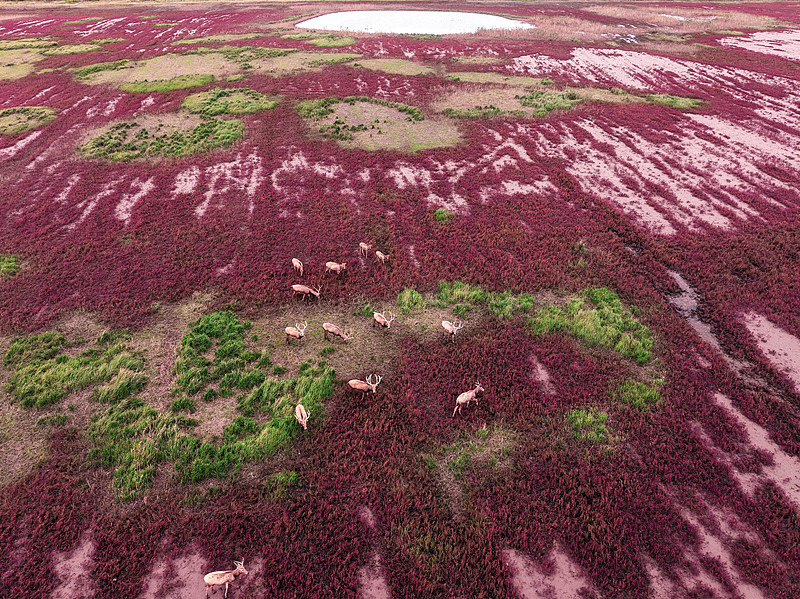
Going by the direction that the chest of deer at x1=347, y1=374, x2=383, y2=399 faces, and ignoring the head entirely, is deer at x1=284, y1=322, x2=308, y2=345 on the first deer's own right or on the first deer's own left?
on the first deer's own left

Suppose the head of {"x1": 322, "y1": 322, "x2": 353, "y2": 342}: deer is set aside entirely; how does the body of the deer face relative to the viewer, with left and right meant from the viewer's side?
facing to the right of the viewer

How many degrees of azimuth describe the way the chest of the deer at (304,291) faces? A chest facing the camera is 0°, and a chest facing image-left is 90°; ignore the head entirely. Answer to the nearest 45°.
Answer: approximately 270°

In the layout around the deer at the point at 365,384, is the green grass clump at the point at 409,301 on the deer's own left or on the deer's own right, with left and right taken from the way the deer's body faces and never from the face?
on the deer's own left

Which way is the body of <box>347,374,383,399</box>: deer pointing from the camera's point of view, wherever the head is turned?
to the viewer's right

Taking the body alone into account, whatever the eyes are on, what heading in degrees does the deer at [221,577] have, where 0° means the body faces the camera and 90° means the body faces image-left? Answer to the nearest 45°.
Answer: approximately 270°
